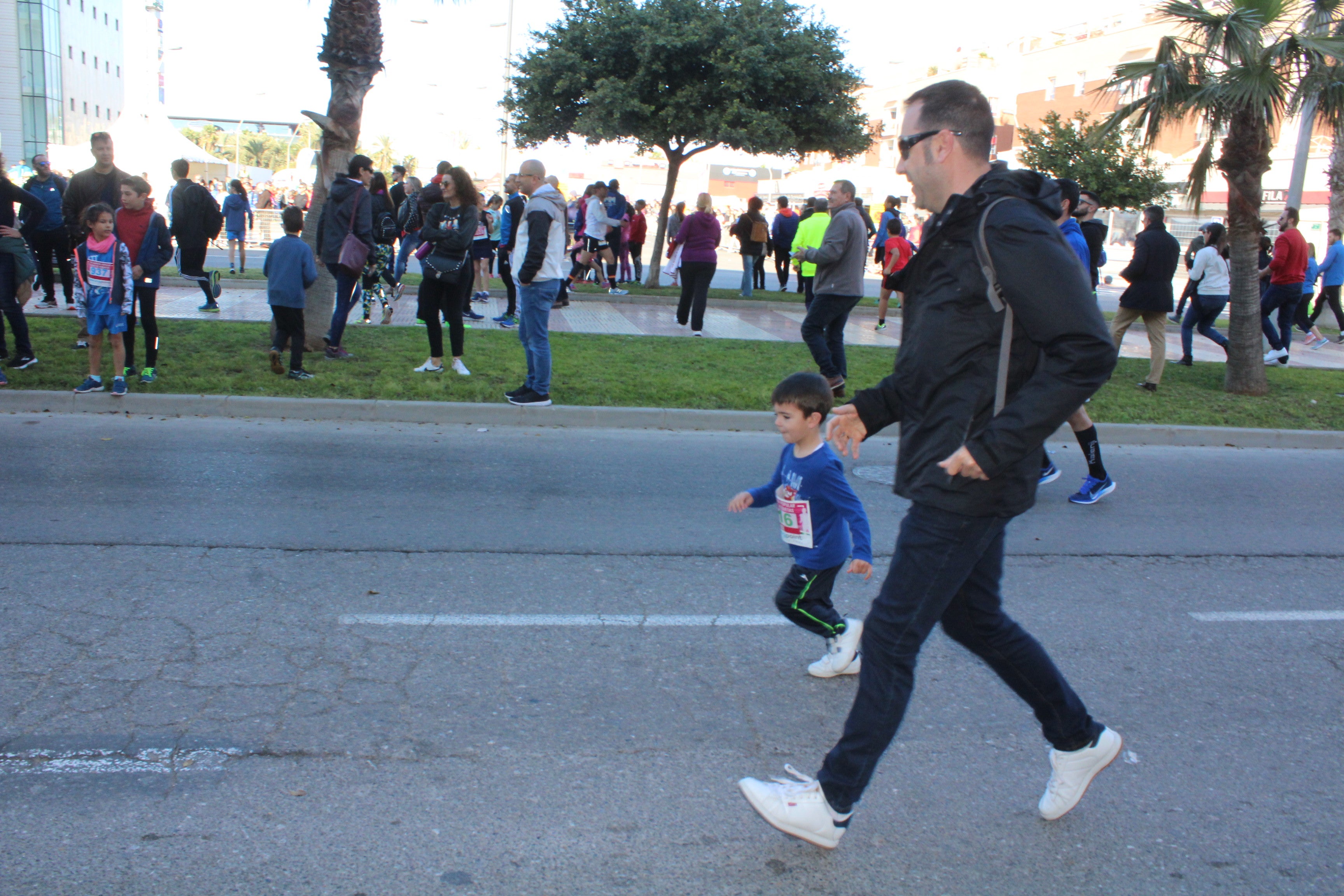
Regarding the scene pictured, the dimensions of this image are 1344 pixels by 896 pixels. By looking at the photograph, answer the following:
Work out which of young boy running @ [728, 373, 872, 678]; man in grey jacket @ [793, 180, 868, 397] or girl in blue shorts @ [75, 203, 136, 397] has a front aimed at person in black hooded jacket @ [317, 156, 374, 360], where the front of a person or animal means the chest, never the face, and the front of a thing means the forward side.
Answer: the man in grey jacket

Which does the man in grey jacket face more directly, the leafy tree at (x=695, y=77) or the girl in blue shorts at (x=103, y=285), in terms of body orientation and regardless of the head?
the girl in blue shorts

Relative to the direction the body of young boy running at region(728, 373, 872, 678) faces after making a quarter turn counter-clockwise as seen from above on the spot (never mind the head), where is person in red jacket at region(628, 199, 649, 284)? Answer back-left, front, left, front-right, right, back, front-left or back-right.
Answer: back-left

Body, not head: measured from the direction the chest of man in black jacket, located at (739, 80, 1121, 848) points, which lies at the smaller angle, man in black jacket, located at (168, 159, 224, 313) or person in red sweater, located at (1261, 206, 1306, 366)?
the man in black jacket

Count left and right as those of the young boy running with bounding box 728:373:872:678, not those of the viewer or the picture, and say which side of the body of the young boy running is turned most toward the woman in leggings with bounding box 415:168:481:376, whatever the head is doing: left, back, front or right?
right

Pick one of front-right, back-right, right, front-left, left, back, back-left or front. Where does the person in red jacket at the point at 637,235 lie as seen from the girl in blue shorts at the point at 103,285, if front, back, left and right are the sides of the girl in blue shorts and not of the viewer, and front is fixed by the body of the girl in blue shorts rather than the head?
back-left

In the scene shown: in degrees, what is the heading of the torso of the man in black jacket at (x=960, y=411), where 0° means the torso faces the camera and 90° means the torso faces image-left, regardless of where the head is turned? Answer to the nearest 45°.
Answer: approximately 90°

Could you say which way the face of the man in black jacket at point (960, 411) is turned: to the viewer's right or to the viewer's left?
to the viewer's left

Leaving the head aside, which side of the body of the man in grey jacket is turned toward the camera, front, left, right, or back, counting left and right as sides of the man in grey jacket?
left
